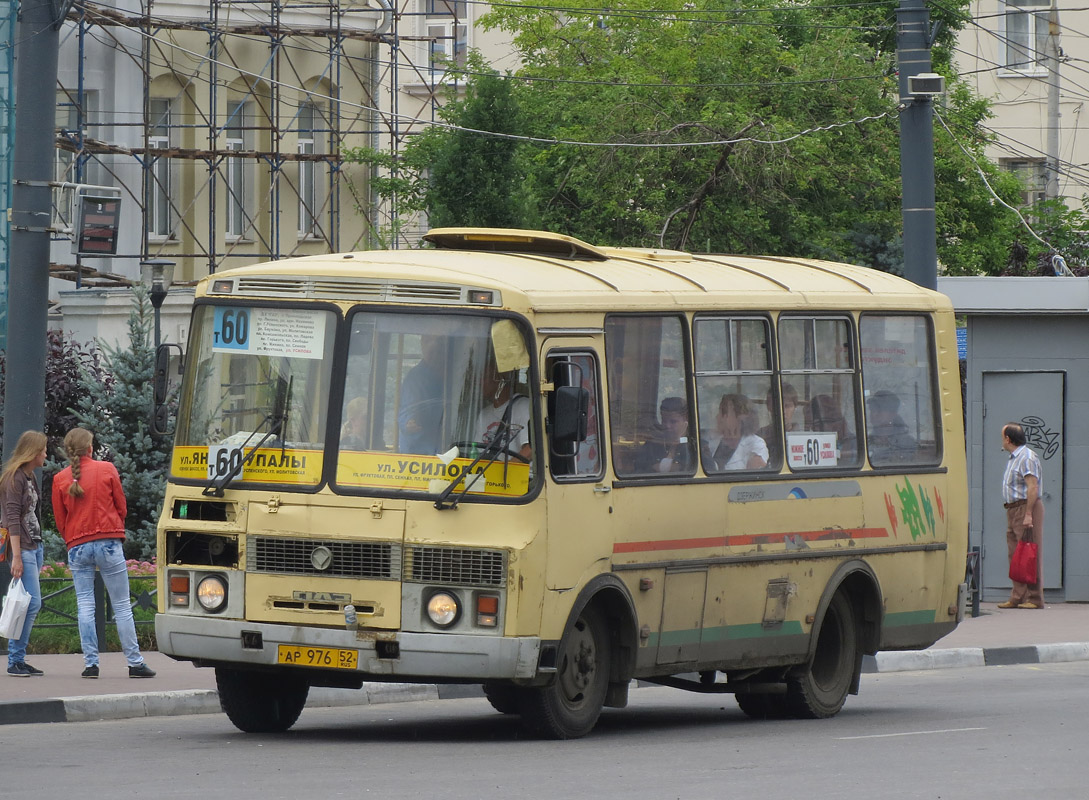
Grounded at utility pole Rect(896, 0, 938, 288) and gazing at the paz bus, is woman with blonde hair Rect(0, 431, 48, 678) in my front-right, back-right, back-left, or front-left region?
front-right

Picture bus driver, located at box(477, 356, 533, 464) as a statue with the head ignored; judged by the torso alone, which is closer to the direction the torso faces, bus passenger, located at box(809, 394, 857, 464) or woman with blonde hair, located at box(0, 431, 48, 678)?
the woman with blonde hair

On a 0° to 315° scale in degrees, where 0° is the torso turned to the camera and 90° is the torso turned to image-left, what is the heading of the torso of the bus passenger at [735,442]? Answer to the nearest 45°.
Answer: approximately 45°

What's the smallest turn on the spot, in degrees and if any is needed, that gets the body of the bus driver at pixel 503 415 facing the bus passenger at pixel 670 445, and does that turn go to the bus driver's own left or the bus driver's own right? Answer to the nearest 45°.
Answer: approximately 180°

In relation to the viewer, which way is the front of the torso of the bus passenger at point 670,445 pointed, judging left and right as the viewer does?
facing the viewer and to the left of the viewer

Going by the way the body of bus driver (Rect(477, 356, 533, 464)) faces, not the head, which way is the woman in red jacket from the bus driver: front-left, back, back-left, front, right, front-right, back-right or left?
right

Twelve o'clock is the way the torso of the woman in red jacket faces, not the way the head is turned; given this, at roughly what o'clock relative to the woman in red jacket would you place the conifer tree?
The conifer tree is roughly at 12 o'clock from the woman in red jacket.

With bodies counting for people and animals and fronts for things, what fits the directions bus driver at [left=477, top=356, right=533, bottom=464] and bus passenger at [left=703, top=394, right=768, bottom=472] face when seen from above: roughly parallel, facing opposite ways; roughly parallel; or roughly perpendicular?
roughly parallel

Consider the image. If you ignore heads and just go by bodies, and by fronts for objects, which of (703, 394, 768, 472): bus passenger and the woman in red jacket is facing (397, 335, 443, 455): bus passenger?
(703, 394, 768, 472): bus passenger

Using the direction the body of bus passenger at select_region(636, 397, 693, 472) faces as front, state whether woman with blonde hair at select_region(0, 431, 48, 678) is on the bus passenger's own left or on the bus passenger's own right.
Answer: on the bus passenger's own right

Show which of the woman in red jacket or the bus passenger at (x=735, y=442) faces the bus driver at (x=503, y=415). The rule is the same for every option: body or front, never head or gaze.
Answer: the bus passenger at (x=735, y=442)
